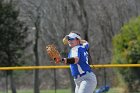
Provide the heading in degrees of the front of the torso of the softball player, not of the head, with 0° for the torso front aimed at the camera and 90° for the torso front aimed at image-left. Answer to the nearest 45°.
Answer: approximately 90°
